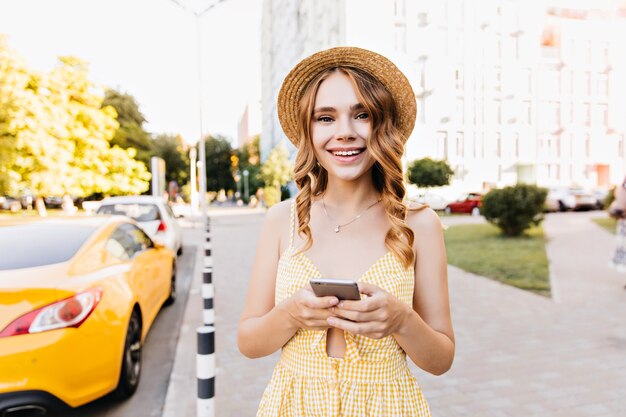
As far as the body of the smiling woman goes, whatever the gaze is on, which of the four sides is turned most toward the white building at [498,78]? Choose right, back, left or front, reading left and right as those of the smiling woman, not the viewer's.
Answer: back

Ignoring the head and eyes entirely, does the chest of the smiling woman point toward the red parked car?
no

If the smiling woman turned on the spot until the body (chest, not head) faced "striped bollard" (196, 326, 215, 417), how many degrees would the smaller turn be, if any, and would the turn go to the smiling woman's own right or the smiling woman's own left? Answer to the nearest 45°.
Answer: approximately 135° to the smiling woman's own right

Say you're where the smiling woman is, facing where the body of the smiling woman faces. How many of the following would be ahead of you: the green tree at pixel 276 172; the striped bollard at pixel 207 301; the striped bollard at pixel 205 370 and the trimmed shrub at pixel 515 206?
0

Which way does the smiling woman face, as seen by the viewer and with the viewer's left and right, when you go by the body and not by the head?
facing the viewer

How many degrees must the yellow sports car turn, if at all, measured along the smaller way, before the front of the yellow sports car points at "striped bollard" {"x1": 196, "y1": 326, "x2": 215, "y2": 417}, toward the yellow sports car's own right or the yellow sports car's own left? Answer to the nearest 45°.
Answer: approximately 90° to the yellow sports car's own right

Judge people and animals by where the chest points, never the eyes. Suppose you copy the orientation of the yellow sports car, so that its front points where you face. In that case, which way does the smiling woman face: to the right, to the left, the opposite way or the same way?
the opposite way

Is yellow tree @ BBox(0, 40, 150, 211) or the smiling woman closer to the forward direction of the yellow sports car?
the yellow tree

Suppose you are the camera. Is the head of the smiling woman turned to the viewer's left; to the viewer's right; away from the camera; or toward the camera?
toward the camera

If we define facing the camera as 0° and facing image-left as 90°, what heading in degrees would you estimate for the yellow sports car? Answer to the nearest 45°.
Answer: approximately 225°

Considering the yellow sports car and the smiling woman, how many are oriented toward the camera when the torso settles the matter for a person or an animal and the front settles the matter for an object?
1

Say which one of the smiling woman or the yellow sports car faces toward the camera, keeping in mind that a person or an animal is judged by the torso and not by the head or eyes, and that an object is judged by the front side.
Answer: the smiling woman

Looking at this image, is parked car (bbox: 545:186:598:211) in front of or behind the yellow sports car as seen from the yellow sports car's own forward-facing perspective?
in front

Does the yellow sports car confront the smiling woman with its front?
no
